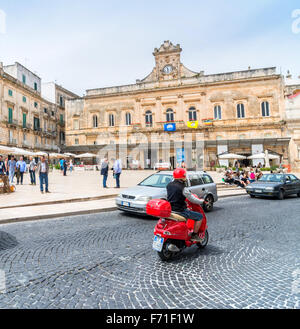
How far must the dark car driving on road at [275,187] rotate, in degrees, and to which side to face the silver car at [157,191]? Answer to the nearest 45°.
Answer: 0° — it already faces it

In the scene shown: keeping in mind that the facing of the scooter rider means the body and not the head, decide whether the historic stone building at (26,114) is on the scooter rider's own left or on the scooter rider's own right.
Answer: on the scooter rider's own left

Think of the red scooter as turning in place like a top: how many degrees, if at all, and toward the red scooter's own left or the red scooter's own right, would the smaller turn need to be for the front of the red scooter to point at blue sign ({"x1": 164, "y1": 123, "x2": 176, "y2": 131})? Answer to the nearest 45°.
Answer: approximately 45° to the red scooter's own left

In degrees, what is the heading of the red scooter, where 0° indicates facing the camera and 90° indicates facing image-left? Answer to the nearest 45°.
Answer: approximately 225°

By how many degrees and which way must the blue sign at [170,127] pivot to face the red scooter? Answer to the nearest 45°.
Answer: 0° — it already faces it

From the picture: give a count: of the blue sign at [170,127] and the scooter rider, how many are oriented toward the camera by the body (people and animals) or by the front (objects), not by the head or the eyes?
1
